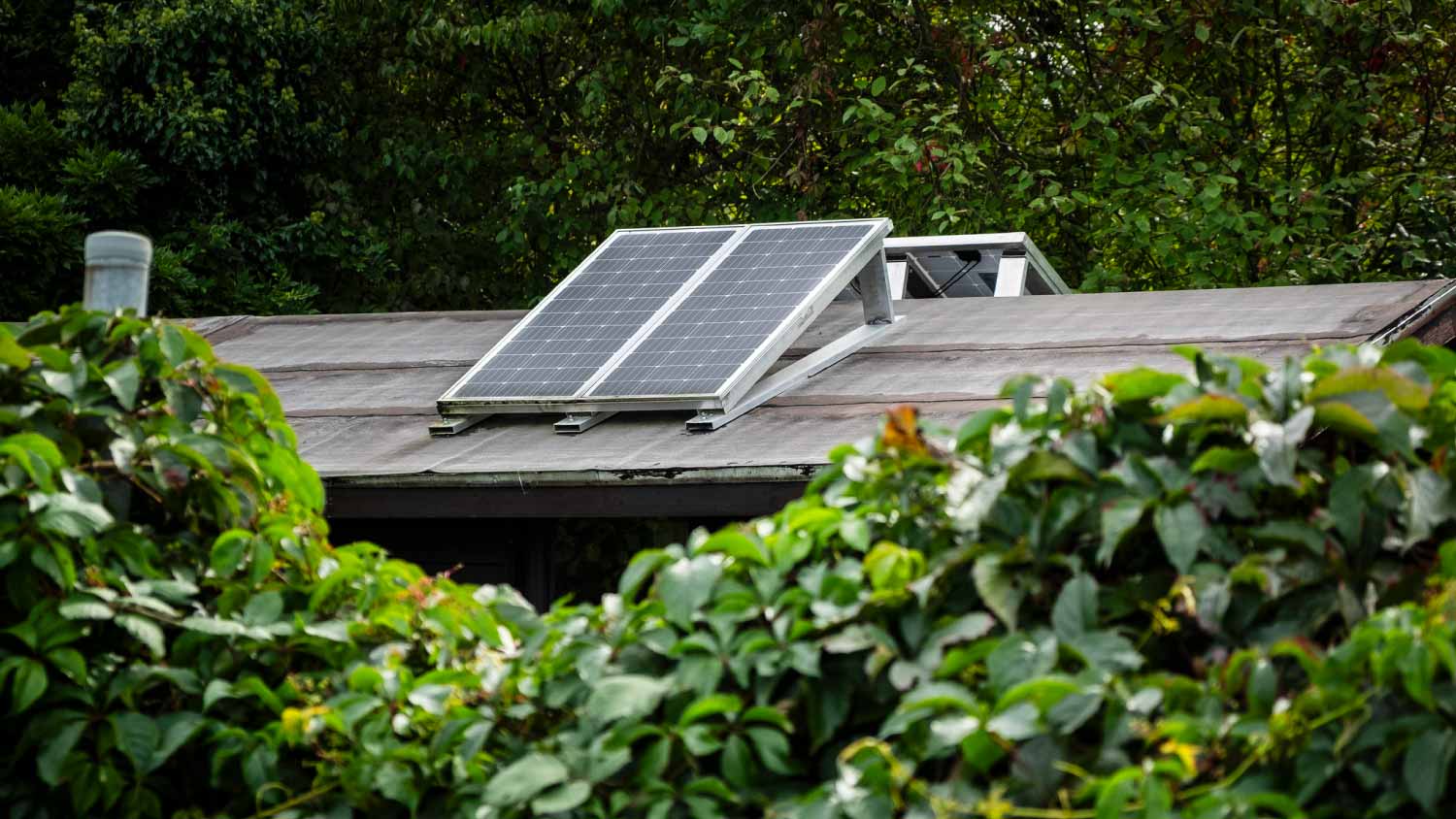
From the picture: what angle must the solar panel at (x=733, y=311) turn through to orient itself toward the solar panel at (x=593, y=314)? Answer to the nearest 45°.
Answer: approximately 90° to its right

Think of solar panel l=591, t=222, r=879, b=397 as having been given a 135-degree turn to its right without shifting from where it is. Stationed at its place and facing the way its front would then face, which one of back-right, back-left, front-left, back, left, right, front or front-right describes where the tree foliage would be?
front

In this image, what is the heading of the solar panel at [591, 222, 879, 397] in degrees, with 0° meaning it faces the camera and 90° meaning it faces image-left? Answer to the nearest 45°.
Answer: approximately 45°

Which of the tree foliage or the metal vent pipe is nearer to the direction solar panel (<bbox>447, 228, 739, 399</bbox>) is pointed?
the metal vent pipe

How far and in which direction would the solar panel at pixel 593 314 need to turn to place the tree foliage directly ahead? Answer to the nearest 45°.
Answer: approximately 135° to its right

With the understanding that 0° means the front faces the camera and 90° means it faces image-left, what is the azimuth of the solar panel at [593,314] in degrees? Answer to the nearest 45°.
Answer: approximately 45°
